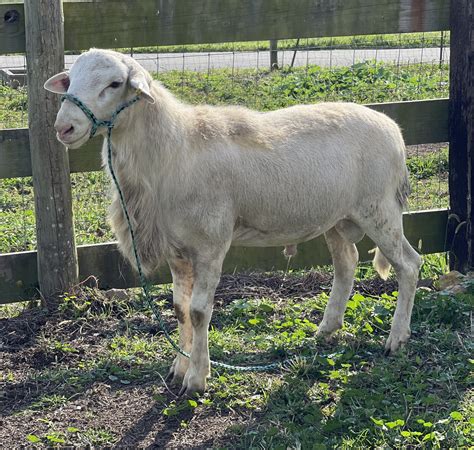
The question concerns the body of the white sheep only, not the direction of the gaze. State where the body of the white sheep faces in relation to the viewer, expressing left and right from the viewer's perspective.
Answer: facing the viewer and to the left of the viewer

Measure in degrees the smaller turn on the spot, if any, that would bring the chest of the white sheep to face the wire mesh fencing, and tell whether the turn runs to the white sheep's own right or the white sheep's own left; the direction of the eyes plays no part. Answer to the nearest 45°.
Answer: approximately 135° to the white sheep's own right
